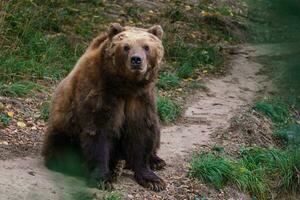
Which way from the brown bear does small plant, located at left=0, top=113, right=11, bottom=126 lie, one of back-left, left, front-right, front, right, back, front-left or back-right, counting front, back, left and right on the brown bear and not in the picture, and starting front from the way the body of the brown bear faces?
back

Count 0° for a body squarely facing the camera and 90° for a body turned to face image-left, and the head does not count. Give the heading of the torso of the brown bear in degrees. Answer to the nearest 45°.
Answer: approximately 315°
